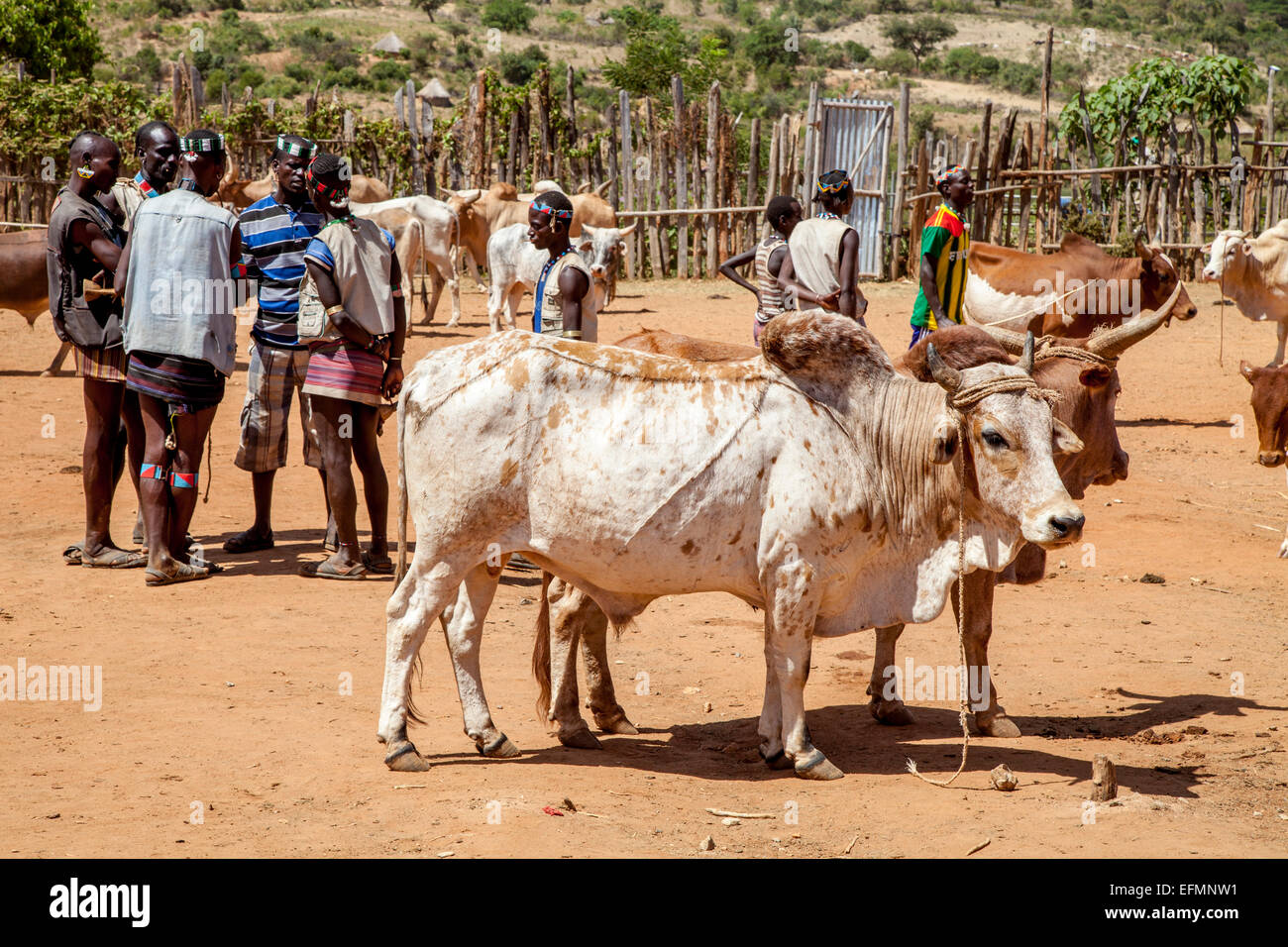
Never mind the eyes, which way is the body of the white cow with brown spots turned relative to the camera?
to the viewer's right

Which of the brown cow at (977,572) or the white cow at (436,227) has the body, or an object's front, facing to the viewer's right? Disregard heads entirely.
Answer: the brown cow

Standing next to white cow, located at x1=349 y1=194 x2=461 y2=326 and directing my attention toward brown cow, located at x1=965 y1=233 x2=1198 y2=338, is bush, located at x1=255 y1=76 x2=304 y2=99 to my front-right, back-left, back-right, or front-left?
back-left

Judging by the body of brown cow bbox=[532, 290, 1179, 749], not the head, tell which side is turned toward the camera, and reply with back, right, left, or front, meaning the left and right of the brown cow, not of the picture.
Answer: right

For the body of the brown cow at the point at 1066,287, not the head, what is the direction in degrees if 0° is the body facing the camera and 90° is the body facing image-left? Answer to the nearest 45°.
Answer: approximately 270°

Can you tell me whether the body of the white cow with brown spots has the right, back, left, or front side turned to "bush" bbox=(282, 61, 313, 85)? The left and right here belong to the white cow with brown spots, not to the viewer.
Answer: left

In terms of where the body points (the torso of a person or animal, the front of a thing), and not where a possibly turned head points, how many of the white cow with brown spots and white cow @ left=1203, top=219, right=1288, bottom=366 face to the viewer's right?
1

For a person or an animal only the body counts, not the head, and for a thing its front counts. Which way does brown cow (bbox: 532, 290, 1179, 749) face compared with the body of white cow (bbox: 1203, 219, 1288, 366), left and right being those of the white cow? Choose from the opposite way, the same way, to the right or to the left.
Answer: the opposite way

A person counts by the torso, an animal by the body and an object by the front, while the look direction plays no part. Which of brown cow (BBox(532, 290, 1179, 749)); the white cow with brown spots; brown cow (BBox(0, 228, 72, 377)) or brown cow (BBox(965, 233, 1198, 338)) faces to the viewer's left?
brown cow (BBox(0, 228, 72, 377))

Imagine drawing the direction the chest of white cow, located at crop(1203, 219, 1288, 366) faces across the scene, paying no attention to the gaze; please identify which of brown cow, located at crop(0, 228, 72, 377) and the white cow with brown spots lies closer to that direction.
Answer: the brown cow
